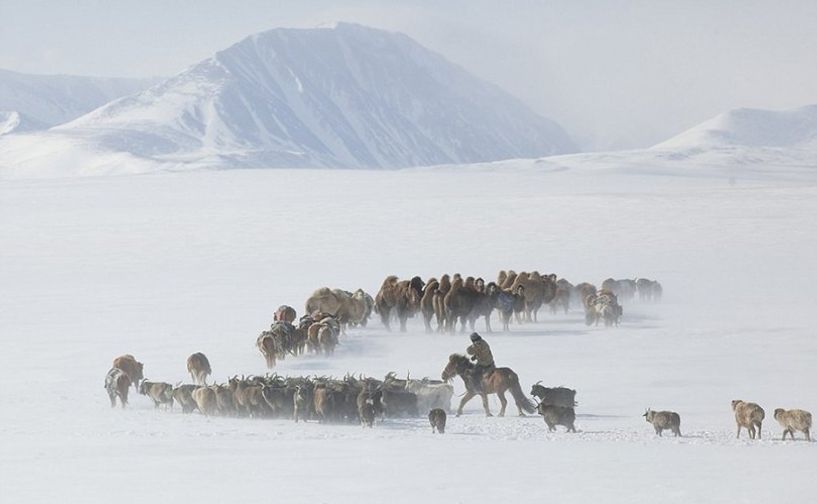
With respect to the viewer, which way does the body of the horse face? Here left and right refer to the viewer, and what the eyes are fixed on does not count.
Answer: facing to the left of the viewer

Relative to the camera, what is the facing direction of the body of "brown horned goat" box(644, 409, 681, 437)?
to the viewer's left

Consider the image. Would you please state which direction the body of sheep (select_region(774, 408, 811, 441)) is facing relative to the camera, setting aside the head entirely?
to the viewer's left

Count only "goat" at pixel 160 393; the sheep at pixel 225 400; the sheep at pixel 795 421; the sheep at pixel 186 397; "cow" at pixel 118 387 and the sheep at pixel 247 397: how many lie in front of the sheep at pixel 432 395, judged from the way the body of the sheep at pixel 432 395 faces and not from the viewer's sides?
5

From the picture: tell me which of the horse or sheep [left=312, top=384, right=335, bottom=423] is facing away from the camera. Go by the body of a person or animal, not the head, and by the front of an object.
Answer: the sheep

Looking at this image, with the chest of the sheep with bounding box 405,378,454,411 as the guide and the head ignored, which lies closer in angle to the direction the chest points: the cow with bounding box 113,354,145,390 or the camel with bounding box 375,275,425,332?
the cow

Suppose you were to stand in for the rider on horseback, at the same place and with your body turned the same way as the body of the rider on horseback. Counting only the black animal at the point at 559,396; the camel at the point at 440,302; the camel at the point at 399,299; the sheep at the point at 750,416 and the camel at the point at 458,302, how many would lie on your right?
3

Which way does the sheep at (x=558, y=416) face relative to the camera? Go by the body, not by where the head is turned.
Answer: to the viewer's left

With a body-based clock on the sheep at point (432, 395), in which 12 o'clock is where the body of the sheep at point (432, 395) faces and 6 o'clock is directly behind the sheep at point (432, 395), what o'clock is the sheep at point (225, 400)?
the sheep at point (225, 400) is roughly at 12 o'clock from the sheep at point (432, 395).

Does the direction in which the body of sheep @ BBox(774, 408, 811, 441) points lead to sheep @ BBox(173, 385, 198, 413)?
yes

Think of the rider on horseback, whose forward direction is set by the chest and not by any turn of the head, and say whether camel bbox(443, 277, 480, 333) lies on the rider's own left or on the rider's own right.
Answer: on the rider's own right

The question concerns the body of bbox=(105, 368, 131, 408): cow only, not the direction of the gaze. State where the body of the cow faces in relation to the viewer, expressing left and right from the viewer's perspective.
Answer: facing away from the viewer

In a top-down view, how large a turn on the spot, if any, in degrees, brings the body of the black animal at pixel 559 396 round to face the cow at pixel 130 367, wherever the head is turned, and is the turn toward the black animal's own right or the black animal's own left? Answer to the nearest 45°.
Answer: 0° — it already faces it

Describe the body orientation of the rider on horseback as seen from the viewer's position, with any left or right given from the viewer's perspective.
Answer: facing to the left of the viewer
